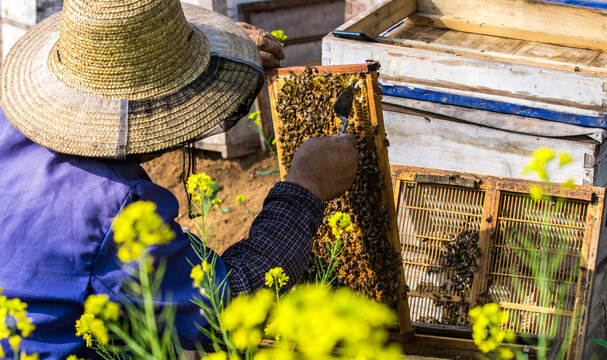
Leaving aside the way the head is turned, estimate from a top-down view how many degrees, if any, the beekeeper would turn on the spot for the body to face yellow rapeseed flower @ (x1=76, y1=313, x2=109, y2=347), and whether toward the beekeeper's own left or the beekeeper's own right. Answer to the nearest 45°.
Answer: approximately 135° to the beekeeper's own right

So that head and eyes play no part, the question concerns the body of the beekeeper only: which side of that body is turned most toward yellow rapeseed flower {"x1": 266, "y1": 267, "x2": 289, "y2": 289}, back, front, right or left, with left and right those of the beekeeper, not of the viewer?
right

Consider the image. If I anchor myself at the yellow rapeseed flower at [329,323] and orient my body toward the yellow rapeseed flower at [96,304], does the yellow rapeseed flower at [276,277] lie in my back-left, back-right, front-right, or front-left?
front-right

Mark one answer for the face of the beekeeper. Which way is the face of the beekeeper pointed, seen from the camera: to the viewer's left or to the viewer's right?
to the viewer's right

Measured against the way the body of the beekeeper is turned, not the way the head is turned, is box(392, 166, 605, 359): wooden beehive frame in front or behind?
in front

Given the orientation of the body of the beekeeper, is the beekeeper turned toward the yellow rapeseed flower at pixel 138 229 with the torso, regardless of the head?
no

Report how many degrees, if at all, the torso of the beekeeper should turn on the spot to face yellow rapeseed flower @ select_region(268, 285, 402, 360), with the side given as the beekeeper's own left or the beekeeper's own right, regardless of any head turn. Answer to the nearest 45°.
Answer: approximately 135° to the beekeeper's own right

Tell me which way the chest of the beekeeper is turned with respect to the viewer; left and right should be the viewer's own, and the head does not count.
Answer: facing away from the viewer and to the right of the viewer

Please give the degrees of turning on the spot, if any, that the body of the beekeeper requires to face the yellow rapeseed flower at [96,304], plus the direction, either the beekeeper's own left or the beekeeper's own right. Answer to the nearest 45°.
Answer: approximately 135° to the beekeeper's own right
